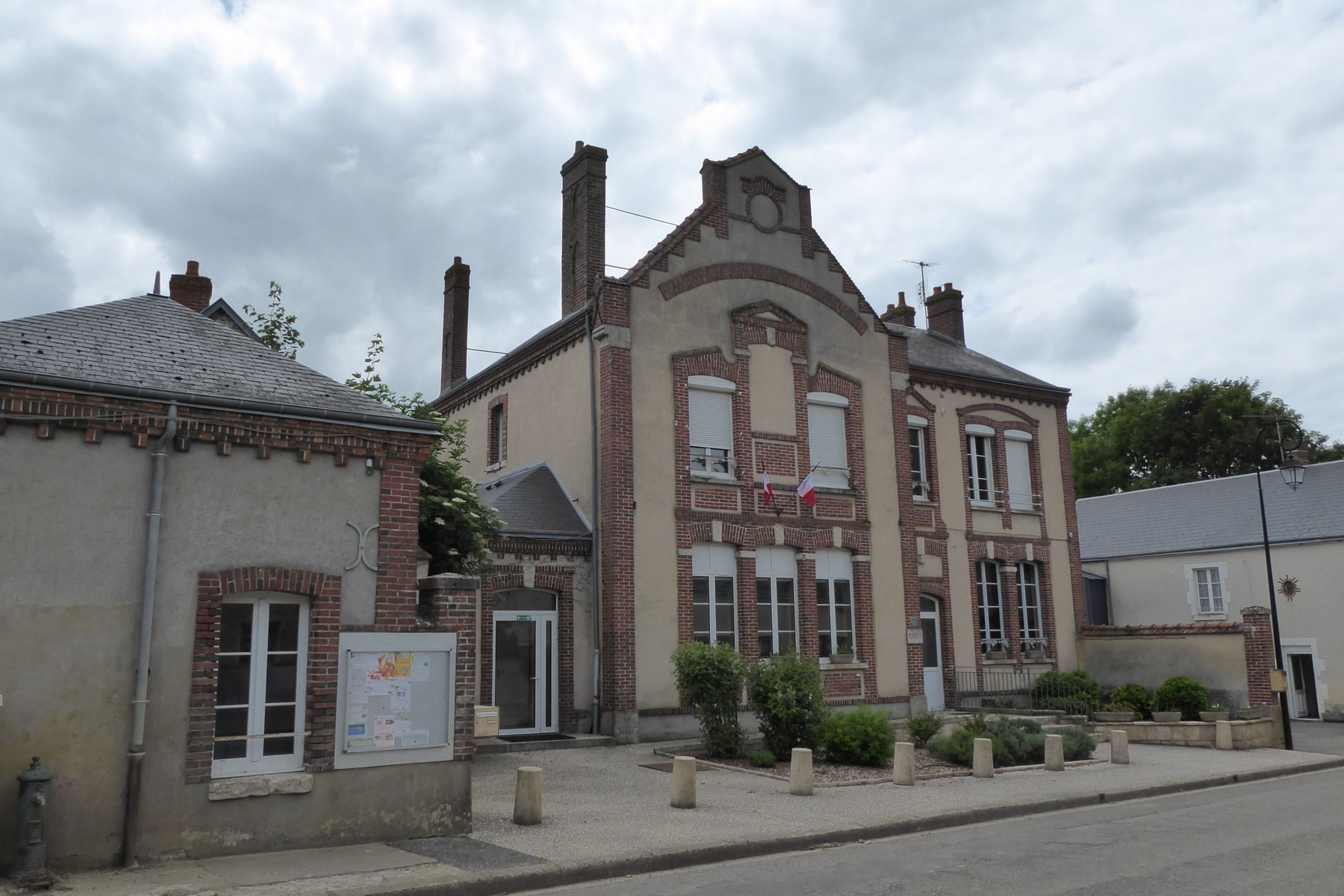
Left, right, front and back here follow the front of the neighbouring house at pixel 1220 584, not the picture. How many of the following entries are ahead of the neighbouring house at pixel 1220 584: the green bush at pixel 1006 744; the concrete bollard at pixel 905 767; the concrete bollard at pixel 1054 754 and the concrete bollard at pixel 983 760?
4

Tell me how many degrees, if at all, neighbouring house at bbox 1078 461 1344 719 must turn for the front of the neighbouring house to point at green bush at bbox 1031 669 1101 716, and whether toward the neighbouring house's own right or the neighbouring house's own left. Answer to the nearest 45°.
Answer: approximately 45° to the neighbouring house's own right

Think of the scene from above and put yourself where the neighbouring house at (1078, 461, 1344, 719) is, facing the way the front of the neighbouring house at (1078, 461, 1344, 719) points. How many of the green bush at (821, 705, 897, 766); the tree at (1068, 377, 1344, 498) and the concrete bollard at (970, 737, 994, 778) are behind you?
1

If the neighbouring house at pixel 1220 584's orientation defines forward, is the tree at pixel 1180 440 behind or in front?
behind

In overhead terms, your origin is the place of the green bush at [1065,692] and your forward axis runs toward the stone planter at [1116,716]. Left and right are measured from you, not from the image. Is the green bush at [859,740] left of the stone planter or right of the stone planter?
right

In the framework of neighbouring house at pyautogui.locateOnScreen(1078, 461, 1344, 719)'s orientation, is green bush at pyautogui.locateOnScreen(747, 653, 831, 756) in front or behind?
in front

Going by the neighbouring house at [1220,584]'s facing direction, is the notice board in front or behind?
in front

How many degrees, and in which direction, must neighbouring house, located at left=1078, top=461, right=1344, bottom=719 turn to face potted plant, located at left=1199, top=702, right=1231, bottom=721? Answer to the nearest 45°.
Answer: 0° — it already faces it

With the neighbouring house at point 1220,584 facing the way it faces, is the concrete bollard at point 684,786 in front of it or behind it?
in front

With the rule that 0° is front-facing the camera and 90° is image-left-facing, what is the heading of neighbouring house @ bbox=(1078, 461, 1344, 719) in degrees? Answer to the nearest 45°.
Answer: approximately 0°
